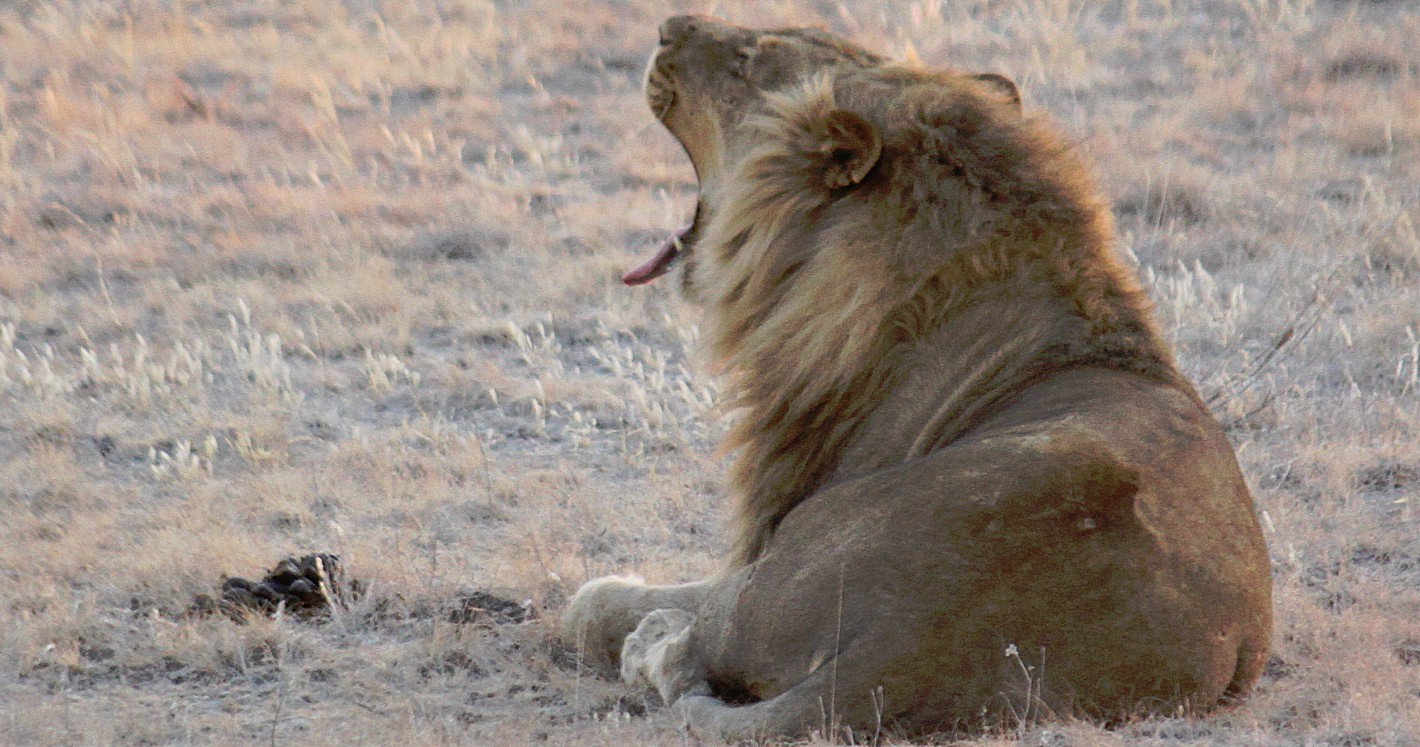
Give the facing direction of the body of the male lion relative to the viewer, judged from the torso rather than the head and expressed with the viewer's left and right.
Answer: facing away from the viewer and to the left of the viewer
